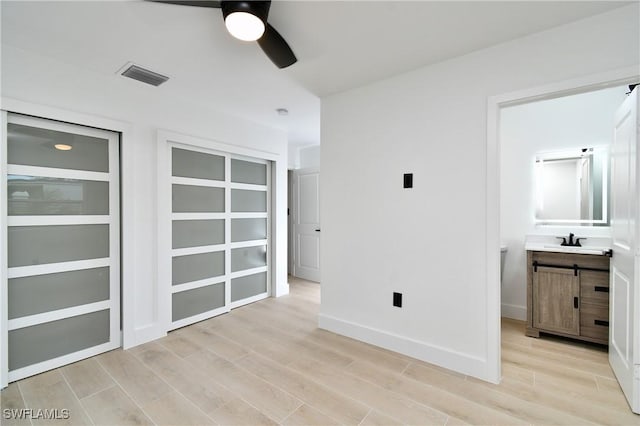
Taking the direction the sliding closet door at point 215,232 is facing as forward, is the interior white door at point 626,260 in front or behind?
in front

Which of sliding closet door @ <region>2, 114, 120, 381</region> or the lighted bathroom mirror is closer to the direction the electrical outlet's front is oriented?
the sliding closet door

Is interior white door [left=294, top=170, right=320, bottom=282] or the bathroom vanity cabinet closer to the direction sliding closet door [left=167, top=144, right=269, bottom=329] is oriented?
the bathroom vanity cabinet

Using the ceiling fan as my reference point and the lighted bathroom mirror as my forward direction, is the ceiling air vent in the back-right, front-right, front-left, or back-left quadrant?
back-left

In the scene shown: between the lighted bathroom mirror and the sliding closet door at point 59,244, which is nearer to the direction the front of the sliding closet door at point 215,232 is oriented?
the lighted bathroom mirror

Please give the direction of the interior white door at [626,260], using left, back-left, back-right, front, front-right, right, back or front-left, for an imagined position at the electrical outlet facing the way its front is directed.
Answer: back-left

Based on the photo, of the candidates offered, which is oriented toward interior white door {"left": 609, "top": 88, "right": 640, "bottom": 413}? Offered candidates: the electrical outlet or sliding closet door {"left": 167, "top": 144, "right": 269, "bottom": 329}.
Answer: the sliding closet door

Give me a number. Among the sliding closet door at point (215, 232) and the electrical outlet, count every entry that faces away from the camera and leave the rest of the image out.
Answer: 0

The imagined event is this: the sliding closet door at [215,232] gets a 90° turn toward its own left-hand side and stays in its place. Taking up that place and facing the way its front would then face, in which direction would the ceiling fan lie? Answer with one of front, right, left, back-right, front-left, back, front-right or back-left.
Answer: back-right

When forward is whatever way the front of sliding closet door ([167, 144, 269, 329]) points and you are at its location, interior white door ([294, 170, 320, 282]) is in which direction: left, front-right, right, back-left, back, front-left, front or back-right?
left

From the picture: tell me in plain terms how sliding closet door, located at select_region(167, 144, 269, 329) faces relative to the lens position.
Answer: facing the viewer and to the right of the viewer

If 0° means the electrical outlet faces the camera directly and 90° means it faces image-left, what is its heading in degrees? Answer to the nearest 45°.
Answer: approximately 45°

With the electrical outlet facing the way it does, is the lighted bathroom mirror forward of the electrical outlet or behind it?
behind

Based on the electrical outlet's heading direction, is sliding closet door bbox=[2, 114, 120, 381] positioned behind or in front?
in front

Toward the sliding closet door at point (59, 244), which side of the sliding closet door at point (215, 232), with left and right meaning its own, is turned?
right

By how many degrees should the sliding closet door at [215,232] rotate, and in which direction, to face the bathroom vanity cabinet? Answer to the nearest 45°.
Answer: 0° — it already faces it
